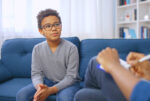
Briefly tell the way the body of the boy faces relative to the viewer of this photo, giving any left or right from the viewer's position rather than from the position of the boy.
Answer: facing the viewer
